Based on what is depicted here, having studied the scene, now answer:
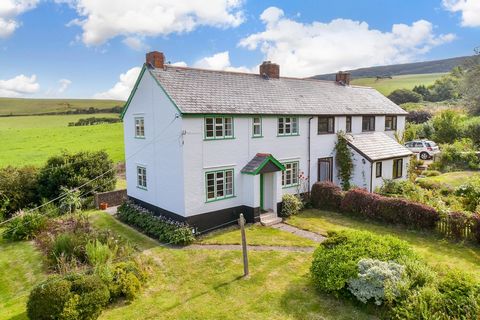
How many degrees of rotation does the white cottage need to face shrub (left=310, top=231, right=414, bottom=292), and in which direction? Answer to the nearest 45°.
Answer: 0° — it already faces it

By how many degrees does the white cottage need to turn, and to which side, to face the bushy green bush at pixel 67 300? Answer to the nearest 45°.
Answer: approximately 45° to its right

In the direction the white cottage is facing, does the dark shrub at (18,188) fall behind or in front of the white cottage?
behind

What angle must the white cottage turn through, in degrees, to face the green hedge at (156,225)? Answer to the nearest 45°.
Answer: approximately 90° to its right

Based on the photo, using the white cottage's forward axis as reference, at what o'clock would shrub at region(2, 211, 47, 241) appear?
The shrub is roughly at 4 o'clock from the white cottage.

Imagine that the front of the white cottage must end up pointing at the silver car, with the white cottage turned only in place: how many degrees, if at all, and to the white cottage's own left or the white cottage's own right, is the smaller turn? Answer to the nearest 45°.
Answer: approximately 90° to the white cottage's own left

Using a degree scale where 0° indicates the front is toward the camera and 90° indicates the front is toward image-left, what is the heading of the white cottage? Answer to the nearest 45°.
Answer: approximately 315°

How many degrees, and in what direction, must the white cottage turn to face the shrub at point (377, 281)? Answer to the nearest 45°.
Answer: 0° — it already faces it

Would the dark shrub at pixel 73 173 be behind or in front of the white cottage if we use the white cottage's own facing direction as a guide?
behind
